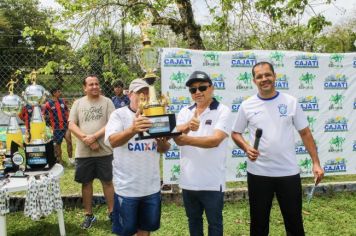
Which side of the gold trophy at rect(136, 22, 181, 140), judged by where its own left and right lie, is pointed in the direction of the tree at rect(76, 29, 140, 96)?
back

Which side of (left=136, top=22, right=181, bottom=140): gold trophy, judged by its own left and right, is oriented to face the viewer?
front

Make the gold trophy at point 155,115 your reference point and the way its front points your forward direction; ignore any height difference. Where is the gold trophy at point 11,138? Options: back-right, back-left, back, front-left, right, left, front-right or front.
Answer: back-right

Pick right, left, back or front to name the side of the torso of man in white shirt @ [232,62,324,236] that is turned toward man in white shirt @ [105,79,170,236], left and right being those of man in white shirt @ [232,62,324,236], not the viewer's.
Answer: right

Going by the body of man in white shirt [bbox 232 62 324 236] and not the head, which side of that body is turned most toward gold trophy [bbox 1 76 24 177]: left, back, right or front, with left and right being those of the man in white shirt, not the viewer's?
right

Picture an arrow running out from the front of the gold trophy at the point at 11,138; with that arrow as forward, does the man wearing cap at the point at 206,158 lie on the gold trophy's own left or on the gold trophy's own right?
on the gold trophy's own left

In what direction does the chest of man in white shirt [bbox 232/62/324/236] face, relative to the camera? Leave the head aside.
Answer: toward the camera

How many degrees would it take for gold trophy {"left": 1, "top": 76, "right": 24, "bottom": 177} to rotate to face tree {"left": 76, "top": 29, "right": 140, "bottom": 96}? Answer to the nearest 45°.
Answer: approximately 135° to its left

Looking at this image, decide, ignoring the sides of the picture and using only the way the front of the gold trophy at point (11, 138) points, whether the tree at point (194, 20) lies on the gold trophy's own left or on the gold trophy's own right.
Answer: on the gold trophy's own left

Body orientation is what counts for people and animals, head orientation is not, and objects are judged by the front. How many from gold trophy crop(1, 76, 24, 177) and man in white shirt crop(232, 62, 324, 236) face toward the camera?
2

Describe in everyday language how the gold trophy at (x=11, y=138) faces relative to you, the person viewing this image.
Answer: facing the viewer

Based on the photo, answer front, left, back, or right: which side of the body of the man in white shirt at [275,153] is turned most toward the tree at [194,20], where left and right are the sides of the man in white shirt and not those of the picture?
back

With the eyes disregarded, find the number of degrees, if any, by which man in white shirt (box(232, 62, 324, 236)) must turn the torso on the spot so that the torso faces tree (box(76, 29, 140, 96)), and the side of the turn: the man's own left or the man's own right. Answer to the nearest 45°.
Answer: approximately 135° to the man's own right
